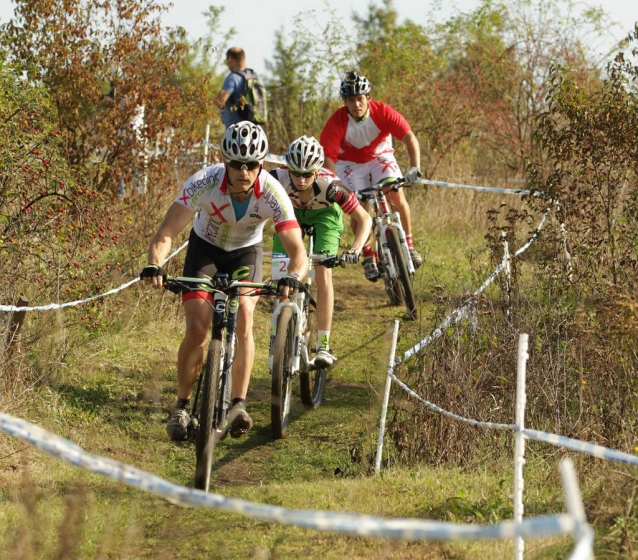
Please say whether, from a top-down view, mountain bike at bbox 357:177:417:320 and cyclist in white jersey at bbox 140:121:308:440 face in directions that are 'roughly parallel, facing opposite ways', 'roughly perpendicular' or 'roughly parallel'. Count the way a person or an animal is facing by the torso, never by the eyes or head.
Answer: roughly parallel

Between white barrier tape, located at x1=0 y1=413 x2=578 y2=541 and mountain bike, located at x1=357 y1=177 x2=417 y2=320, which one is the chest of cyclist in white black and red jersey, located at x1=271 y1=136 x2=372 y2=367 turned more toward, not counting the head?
the white barrier tape

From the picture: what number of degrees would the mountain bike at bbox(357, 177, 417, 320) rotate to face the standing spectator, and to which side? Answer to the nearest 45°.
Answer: approximately 135° to its right

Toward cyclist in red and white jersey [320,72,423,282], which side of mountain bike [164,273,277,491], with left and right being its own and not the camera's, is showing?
back

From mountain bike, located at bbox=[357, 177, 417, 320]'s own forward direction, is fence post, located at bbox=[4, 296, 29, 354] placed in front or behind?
in front

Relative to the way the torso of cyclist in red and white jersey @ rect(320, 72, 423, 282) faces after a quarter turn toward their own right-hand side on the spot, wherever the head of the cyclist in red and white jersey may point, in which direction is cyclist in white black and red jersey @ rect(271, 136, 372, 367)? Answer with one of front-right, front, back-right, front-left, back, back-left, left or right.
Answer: left

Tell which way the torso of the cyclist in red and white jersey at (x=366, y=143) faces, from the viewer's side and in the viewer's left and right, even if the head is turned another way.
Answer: facing the viewer

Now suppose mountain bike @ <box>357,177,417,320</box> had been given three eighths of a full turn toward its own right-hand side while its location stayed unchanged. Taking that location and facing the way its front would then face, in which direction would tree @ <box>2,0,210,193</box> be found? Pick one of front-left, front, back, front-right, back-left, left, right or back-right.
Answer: front-left

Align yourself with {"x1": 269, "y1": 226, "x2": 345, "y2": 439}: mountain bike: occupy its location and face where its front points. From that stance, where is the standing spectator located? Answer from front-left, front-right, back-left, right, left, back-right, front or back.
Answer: back

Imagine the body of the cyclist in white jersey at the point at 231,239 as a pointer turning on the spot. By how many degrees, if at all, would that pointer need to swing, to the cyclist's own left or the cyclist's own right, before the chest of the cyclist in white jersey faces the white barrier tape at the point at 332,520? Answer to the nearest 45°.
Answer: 0° — they already face it

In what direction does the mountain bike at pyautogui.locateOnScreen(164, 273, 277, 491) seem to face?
toward the camera

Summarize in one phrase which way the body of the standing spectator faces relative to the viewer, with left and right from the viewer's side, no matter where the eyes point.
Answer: facing away from the viewer and to the left of the viewer

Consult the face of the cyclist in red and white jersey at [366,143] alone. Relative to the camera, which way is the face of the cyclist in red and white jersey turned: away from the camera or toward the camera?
toward the camera
